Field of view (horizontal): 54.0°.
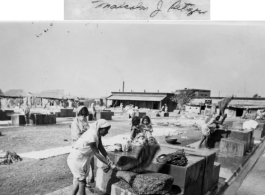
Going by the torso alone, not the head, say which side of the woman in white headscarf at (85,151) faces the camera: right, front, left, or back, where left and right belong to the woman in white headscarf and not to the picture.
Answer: right

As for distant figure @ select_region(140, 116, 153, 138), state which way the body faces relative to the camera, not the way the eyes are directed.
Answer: toward the camera

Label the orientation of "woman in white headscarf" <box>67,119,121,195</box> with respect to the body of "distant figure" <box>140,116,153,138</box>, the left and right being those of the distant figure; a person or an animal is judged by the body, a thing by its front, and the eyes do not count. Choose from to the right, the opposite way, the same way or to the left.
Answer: to the left

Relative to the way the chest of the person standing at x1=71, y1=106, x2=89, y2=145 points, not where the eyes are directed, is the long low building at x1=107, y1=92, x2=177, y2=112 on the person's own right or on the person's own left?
on the person's own left

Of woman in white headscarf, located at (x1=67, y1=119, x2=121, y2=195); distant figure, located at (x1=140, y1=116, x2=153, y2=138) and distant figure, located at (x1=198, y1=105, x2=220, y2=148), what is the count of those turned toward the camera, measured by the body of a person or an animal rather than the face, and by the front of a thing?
1

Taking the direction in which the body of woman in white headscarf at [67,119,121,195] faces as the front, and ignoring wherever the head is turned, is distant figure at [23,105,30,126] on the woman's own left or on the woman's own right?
on the woman's own left

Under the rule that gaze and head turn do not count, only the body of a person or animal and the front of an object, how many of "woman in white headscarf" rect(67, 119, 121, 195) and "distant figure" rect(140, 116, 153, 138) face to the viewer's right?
1
